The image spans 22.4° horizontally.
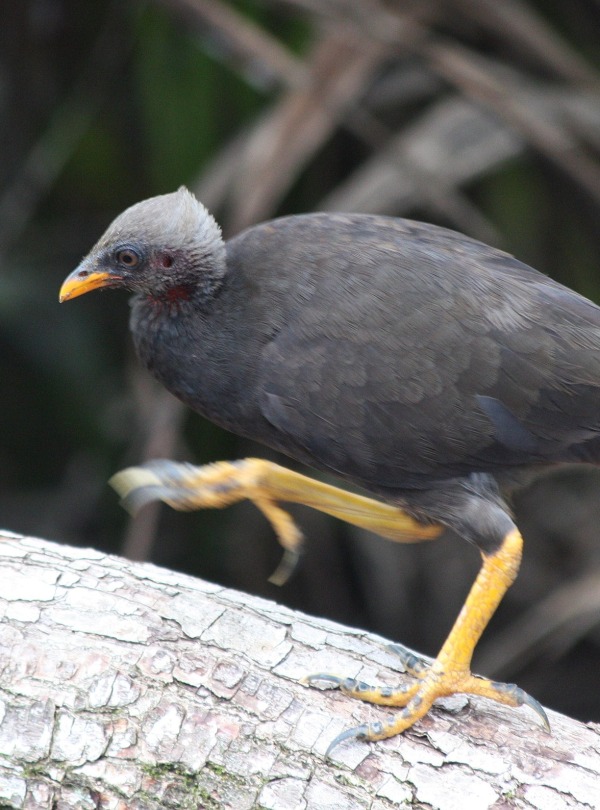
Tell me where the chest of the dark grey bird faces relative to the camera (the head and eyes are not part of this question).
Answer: to the viewer's left
